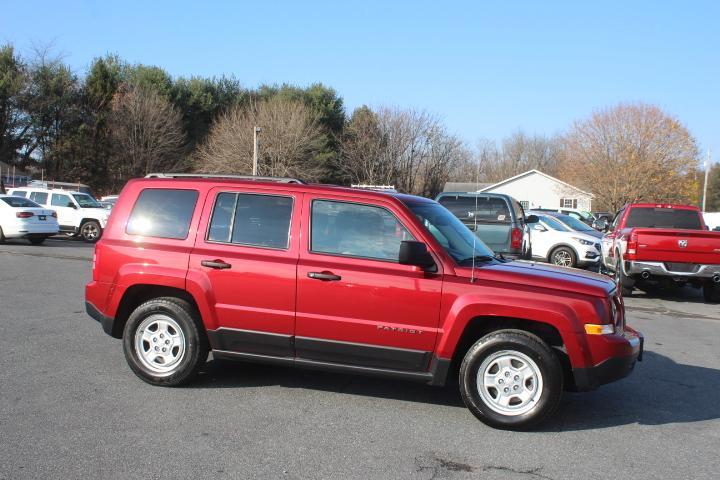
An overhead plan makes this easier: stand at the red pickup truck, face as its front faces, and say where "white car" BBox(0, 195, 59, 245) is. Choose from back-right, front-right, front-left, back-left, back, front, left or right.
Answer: left

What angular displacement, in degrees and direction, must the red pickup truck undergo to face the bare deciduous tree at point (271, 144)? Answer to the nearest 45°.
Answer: approximately 45° to its left

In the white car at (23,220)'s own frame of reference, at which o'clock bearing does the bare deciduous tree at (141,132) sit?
The bare deciduous tree is roughly at 2 o'clock from the white car.

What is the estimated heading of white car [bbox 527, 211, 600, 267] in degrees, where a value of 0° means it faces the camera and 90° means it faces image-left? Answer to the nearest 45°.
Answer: approximately 315°

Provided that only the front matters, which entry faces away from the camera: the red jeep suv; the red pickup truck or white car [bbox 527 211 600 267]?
the red pickup truck

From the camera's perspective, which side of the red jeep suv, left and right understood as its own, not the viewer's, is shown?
right

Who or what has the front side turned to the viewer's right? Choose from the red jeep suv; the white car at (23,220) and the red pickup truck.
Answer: the red jeep suv

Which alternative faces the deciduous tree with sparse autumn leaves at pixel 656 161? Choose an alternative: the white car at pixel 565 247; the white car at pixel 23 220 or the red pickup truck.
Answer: the red pickup truck

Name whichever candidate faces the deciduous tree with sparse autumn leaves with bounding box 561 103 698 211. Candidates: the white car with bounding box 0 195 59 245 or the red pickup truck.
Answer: the red pickup truck

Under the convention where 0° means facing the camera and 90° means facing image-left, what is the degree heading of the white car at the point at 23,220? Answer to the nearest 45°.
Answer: approximately 135°

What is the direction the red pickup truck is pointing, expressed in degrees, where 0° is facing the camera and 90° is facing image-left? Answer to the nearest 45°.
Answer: approximately 180°

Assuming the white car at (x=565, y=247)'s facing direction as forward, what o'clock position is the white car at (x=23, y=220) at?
the white car at (x=23, y=220) is roughly at 4 o'clock from the white car at (x=565, y=247).

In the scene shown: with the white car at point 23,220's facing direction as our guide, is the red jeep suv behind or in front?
behind

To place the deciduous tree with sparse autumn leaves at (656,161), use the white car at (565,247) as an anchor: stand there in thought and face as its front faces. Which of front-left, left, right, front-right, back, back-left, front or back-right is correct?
back-left

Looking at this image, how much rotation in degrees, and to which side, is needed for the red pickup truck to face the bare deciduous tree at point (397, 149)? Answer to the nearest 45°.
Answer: approximately 45° to its left
